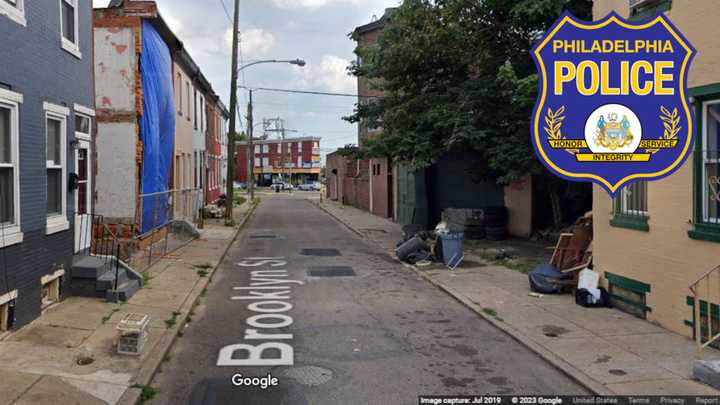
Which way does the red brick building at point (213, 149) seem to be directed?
to the viewer's right

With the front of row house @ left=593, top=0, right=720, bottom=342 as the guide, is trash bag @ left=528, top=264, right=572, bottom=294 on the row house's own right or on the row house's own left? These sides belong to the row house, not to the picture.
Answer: on the row house's own right

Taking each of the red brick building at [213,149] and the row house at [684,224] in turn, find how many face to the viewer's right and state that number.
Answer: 1

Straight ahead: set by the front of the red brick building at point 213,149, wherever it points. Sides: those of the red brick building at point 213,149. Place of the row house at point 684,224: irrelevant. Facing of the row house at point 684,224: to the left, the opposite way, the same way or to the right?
the opposite way

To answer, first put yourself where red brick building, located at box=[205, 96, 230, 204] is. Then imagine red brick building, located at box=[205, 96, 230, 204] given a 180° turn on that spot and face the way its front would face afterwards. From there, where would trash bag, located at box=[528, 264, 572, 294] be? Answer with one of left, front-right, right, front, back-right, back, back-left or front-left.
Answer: left

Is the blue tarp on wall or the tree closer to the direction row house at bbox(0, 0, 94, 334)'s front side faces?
the tree

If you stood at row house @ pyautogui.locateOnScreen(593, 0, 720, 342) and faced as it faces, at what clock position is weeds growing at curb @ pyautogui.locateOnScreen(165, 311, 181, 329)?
The weeds growing at curb is roughly at 1 o'clock from the row house.

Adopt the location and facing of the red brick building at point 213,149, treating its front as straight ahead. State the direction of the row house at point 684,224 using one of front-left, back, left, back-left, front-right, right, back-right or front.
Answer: right

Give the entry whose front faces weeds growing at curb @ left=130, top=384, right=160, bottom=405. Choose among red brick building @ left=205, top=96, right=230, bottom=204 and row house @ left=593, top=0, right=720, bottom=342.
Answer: the row house

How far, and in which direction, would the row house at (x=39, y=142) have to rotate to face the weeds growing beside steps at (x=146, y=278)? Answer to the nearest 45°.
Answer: approximately 90° to its left

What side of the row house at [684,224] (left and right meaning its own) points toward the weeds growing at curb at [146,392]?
front

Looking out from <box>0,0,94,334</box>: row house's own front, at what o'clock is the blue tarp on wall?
The blue tarp on wall is roughly at 8 o'clock from the row house.

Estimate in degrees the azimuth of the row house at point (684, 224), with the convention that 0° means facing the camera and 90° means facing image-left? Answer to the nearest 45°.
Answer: approximately 45°

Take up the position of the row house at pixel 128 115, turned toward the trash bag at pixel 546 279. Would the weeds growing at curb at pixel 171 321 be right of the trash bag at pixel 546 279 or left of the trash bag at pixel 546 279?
right
